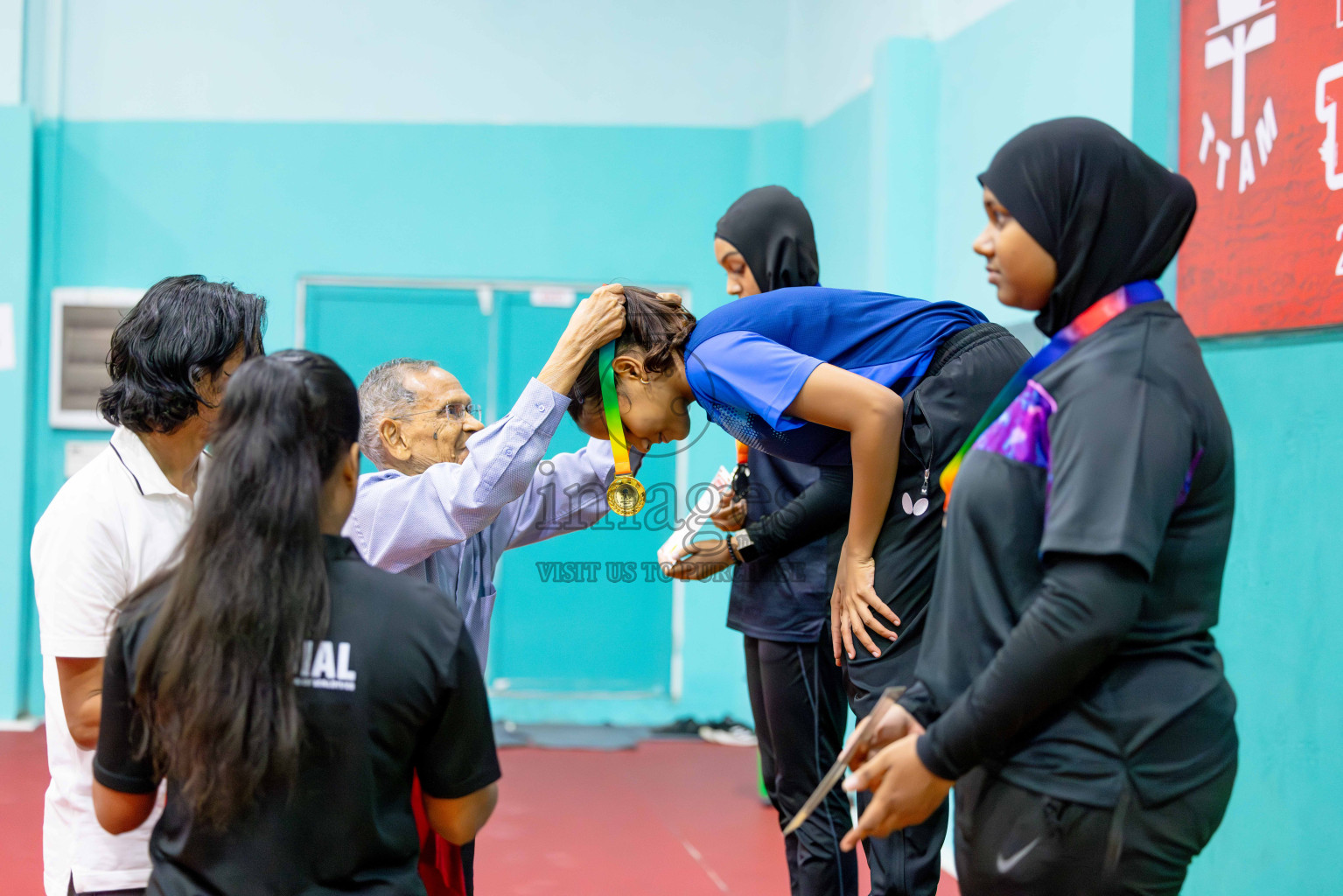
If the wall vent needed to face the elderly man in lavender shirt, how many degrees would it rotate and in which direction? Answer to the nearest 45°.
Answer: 0° — it already faces them

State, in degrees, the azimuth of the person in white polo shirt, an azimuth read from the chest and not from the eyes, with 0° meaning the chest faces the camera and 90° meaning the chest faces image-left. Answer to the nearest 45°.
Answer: approximately 270°

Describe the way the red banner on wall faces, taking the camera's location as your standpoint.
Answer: facing the viewer and to the left of the viewer

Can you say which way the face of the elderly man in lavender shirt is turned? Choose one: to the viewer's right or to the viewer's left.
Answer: to the viewer's right

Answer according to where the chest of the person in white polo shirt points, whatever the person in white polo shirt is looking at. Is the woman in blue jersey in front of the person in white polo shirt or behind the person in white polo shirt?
in front

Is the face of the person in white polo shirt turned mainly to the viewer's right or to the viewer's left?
to the viewer's right

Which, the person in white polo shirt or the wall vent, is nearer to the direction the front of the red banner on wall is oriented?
the person in white polo shirt

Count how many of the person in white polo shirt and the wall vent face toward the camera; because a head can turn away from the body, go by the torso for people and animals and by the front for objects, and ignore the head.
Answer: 1

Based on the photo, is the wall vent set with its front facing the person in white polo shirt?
yes

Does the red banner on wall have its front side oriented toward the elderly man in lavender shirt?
yes

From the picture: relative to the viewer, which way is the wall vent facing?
toward the camera

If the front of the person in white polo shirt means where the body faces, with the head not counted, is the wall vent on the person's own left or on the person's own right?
on the person's own left

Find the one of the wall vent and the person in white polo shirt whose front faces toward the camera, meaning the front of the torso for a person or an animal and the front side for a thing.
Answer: the wall vent

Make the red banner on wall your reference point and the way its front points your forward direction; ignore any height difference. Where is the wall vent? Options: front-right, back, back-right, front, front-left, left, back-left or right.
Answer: front-right

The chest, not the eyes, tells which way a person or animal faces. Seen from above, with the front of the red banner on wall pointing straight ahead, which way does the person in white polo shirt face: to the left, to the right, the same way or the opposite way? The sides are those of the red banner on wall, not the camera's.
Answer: the opposite way
